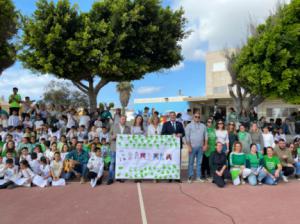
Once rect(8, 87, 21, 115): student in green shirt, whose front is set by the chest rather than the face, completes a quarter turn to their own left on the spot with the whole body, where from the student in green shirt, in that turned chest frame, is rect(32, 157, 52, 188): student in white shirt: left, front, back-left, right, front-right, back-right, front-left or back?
right

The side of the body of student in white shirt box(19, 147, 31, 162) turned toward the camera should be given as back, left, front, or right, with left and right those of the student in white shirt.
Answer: front

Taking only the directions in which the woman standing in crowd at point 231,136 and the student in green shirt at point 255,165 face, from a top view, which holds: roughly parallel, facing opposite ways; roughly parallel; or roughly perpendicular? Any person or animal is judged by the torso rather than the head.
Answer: roughly parallel

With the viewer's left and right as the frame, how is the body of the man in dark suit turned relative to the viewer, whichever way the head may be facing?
facing the viewer

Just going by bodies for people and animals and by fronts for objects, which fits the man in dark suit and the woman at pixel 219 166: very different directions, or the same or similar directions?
same or similar directions

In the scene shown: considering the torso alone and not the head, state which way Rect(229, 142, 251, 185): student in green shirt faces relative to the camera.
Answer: toward the camera

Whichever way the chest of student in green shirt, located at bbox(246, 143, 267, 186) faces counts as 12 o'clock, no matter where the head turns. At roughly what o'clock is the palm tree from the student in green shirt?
The palm tree is roughly at 5 o'clock from the student in green shirt.

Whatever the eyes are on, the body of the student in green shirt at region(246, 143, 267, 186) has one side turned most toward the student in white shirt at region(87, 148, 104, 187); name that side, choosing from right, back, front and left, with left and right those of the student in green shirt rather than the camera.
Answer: right

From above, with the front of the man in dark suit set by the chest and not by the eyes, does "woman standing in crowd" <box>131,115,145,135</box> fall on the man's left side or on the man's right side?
on the man's right side

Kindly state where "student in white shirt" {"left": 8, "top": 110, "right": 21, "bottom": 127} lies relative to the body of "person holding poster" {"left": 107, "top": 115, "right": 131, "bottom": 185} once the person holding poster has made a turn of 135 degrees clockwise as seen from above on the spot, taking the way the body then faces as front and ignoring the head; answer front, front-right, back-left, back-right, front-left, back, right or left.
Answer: front

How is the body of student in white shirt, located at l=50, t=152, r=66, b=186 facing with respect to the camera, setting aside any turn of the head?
toward the camera

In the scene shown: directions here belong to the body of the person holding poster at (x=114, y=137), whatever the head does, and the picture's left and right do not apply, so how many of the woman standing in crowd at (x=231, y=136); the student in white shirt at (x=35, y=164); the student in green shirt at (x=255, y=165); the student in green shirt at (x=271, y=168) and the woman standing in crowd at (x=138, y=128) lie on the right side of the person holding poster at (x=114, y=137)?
1
